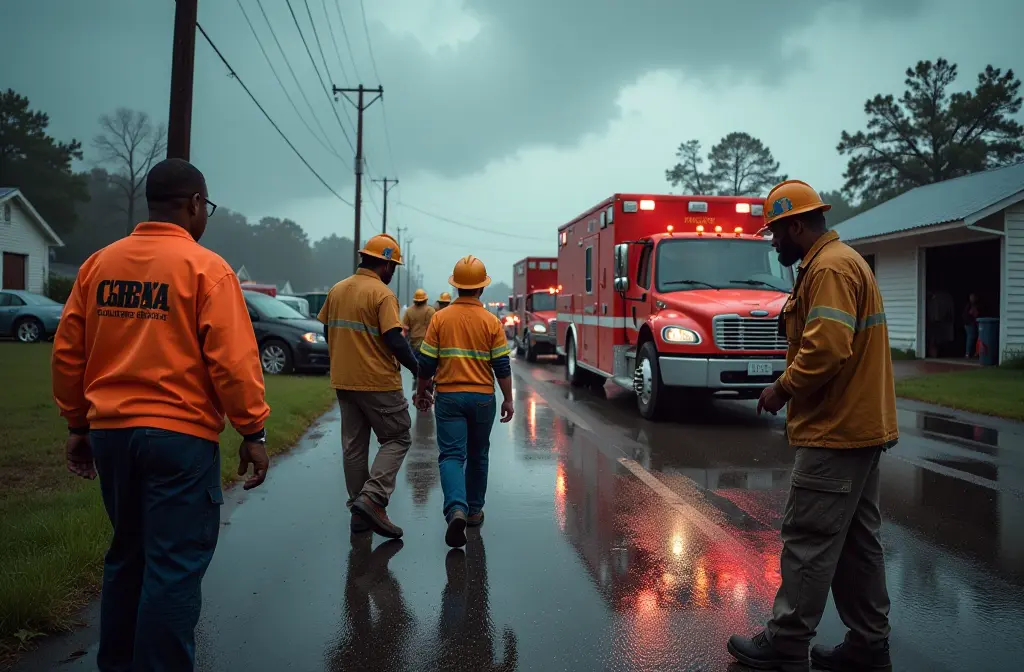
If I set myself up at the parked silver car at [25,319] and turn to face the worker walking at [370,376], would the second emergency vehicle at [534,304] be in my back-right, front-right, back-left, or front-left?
front-left

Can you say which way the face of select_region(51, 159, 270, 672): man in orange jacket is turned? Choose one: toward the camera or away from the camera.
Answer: away from the camera

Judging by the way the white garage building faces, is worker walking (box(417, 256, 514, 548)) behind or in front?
in front

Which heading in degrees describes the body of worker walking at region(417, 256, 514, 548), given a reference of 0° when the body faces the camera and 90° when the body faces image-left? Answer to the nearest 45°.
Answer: approximately 180°

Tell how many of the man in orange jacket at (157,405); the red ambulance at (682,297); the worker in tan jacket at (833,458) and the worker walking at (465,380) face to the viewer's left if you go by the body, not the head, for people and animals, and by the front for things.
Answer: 1

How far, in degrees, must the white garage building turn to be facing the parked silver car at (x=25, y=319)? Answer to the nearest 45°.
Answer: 0° — it already faces it

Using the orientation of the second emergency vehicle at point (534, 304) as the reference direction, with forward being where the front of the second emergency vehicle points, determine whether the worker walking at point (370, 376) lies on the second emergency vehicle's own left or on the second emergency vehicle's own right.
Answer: on the second emergency vehicle's own right

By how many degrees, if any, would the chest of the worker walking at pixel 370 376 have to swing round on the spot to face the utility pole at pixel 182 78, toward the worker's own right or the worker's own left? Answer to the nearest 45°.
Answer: approximately 90° to the worker's own left

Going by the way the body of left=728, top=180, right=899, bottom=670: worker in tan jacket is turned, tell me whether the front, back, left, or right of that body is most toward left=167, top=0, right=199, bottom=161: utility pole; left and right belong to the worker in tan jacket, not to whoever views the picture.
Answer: front

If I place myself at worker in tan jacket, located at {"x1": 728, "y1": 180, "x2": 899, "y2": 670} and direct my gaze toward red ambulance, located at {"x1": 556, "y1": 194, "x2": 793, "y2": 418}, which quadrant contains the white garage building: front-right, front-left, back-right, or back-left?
front-right

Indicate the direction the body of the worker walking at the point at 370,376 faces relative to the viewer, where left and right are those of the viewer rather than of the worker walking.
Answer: facing away from the viewer and to the right of the viewer

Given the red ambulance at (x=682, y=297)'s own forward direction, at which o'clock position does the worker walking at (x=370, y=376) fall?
The worker walking is roughly at 2 o'clock from the red ambulance.

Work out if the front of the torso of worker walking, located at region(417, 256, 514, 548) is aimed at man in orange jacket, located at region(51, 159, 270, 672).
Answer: no

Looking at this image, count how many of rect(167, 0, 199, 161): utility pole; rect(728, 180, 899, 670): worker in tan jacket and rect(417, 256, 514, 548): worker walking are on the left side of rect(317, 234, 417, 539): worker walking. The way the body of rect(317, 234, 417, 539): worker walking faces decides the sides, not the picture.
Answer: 1

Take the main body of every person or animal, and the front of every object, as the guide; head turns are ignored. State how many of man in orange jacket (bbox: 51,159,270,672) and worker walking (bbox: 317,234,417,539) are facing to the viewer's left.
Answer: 0

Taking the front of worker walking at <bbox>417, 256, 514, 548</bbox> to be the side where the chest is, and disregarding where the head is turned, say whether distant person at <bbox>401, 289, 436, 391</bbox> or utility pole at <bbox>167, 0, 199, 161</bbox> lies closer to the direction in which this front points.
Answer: the distant person

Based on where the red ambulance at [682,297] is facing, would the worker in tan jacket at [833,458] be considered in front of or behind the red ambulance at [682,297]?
in front

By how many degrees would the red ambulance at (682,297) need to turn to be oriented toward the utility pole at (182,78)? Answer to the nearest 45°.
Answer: approximately 90° to its right

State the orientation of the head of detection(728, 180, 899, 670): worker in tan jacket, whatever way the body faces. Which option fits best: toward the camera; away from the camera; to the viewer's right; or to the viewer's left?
to the viewer's left

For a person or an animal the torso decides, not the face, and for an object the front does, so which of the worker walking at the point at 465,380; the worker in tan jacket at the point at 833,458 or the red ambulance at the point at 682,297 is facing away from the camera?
the worker walking

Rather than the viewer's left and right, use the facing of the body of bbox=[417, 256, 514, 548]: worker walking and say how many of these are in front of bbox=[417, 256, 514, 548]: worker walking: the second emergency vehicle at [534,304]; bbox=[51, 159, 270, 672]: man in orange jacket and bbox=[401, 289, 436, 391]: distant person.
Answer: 2

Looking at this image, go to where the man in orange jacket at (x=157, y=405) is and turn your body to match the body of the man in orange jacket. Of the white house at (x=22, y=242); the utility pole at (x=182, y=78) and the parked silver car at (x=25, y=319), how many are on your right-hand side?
0

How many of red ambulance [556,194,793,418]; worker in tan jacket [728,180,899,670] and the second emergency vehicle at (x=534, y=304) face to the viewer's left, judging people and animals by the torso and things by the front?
1

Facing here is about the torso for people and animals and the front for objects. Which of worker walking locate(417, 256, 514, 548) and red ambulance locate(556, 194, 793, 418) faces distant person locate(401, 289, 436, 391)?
the worker walking
